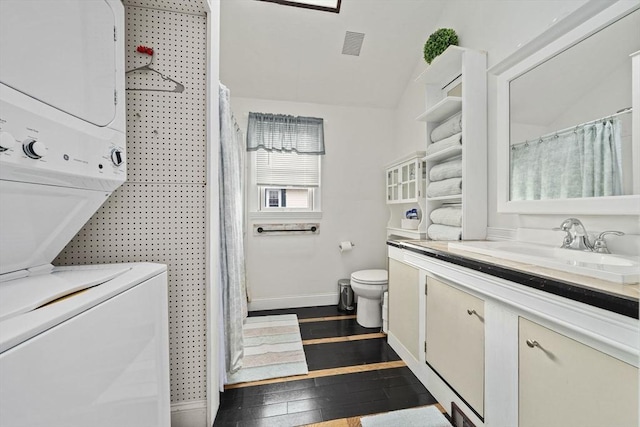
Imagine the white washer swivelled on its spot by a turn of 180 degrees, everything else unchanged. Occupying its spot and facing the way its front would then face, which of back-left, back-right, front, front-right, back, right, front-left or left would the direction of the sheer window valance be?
right

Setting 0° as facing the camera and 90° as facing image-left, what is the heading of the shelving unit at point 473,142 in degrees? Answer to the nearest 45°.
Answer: approximately 45°

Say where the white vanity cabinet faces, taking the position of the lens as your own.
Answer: facing the viewer and to the left of the viewer

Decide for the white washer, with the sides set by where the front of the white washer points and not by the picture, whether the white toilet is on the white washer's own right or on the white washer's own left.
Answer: on the white washer's own left

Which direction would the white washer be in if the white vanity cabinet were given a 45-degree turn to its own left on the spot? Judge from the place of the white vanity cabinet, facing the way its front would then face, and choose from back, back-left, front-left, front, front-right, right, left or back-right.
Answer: front-right

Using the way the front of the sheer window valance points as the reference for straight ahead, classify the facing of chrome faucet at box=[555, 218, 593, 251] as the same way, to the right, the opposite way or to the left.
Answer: to the right

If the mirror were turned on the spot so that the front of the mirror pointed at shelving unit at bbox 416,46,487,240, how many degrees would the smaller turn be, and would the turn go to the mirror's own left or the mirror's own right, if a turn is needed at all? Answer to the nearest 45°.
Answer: approximately 90° to the mirror's own right

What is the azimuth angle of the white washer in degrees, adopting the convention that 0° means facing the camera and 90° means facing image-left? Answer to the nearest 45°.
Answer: approximately 315°

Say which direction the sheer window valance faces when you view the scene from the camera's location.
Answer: facing the viewer

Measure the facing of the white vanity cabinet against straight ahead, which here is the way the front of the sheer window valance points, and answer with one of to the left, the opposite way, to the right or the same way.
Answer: to the right

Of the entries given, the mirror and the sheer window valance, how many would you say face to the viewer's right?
0

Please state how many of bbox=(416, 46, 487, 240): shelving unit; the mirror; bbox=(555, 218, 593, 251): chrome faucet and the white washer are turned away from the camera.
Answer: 0

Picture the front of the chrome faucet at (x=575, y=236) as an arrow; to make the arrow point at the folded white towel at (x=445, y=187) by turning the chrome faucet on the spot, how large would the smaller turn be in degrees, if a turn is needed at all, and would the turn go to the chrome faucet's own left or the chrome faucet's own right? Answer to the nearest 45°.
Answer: approximately 90° to the chrome faucet's own right

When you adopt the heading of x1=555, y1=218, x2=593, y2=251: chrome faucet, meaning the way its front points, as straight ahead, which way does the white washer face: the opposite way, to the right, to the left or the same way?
the opposite way

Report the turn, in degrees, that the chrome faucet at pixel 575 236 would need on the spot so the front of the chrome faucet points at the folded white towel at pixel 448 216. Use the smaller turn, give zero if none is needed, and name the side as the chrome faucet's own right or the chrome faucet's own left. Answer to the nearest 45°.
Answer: approximately 90° to the chrome faucet's own right

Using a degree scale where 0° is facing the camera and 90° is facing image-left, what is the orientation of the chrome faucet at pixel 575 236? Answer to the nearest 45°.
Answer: approximately 45°

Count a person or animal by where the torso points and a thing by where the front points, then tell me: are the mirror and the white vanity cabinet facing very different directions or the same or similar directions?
same or similar directions

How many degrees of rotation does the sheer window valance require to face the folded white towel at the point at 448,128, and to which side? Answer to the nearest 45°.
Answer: approximately 45° to its left

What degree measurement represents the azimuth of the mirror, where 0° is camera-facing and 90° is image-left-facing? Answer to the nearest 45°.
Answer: approximately 45°
